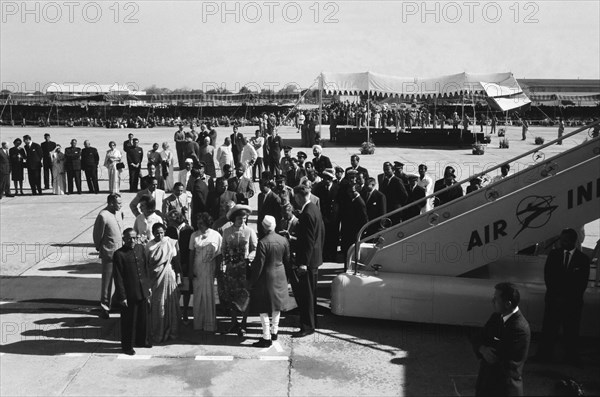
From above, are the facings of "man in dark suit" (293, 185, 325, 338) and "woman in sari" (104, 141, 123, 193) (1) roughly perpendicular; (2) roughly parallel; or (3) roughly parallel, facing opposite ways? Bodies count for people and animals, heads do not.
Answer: roughly perpendicular

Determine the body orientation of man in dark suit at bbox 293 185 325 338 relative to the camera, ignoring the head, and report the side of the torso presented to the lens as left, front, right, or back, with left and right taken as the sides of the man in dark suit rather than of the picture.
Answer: left

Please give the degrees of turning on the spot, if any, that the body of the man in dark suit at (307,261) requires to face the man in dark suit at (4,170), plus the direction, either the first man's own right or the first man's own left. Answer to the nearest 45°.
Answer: approximately 45° to the first man's own right

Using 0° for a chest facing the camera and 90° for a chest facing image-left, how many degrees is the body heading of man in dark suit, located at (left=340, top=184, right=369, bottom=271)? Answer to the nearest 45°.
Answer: approximately 45°

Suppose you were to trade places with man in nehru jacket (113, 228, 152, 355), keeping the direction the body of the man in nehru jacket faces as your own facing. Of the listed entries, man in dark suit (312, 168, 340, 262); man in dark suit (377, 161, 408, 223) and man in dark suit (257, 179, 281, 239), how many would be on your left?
3

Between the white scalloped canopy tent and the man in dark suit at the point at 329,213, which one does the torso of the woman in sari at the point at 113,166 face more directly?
the man in dark suit

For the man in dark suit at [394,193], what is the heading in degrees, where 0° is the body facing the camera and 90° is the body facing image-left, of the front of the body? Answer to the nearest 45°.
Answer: approximately 45°

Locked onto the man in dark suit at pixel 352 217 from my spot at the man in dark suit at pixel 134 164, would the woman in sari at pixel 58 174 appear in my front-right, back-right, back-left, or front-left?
back-right

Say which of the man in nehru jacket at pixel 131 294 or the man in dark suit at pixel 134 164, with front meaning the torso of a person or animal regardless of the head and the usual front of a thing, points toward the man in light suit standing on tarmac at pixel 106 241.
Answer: the man in dark suit
